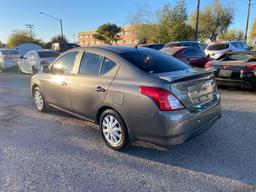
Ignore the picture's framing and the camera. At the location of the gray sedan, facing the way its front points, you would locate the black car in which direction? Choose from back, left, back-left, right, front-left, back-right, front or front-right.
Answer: right

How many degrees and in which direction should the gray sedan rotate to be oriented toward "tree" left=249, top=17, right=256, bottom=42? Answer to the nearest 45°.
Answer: approximately 90° to its right

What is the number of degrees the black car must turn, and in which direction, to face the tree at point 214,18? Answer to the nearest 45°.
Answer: approximately 45° to its left

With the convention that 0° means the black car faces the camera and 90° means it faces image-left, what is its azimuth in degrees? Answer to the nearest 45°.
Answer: approximately 225°

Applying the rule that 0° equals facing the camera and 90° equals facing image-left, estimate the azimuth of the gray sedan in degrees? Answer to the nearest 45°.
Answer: approximately 135°

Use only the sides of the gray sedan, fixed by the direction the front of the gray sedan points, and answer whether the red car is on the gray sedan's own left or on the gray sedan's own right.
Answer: on the gray sedan's own right

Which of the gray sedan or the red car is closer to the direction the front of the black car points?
the red car

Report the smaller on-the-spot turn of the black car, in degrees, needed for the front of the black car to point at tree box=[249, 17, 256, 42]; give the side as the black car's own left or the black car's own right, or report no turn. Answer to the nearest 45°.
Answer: approximately 45° to the black car's own left

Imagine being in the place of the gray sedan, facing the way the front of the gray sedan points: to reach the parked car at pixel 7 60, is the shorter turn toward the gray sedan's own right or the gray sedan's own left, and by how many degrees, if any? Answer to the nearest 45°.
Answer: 0° — it already faces it

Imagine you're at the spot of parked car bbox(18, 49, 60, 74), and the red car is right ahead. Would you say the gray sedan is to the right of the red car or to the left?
right

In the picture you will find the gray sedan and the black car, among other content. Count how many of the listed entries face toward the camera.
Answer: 0
